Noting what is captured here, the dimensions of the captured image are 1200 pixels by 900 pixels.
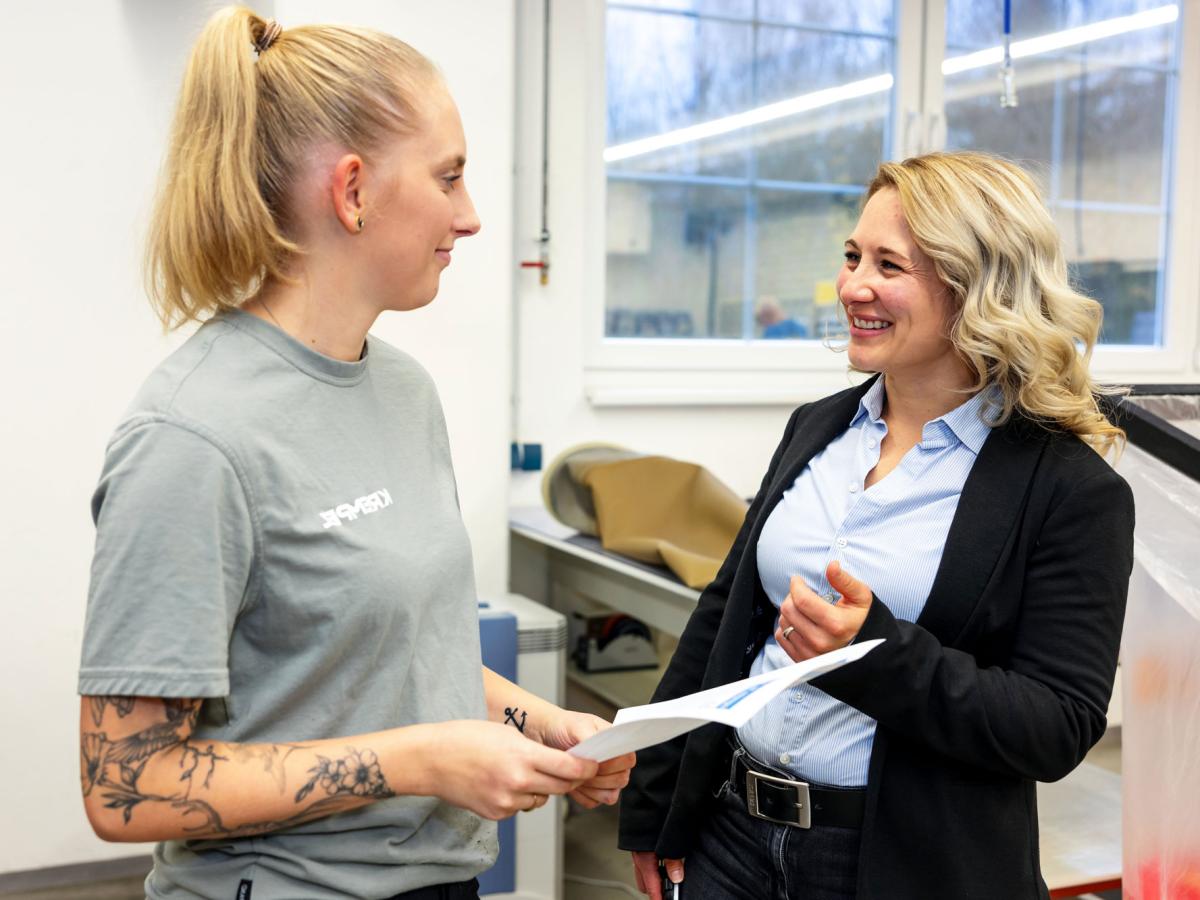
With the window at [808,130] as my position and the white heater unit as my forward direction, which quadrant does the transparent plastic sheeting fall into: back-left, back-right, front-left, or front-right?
front-left

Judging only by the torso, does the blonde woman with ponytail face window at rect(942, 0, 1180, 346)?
no

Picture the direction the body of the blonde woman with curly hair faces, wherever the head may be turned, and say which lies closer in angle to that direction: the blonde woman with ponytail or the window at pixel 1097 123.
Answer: the blonde woman with ponytail

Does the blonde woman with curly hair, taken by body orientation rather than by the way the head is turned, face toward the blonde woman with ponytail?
yes

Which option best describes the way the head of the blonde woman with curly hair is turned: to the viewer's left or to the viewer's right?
to the viewer's left

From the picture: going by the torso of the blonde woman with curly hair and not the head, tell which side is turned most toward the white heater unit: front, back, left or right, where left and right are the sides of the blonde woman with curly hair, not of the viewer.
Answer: right

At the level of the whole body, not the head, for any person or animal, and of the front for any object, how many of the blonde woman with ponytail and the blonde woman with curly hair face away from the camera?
0

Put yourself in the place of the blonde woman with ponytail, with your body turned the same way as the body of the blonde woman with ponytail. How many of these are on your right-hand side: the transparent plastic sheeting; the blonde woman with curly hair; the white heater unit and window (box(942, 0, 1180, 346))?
0

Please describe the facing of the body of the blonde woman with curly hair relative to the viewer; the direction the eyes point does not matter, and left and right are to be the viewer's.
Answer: facing the viewer and to the left of the viewer

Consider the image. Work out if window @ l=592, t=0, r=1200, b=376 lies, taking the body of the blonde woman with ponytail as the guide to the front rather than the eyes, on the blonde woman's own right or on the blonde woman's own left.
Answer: on the blonde woman's own left

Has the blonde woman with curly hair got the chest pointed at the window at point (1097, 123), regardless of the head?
no
